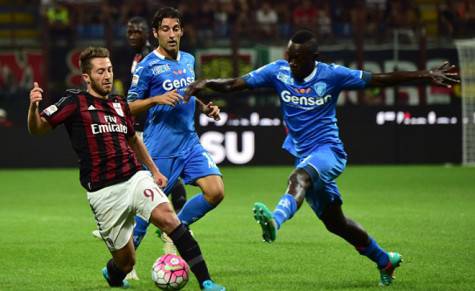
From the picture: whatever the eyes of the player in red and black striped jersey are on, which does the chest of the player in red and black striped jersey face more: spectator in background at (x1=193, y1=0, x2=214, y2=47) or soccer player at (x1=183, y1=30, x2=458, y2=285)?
the soccer player

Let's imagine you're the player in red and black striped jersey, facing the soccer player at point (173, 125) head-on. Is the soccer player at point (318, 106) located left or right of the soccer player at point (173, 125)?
right

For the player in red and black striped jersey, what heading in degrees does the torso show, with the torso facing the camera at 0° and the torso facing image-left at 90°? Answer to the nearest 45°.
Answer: approximately 315°

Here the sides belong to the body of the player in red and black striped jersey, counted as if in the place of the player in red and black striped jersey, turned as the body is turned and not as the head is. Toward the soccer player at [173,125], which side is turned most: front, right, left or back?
left

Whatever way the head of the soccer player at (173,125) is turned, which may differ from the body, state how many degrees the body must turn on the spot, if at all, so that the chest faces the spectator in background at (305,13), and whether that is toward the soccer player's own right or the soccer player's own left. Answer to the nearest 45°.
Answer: approximately 135° to the soccer player's own left

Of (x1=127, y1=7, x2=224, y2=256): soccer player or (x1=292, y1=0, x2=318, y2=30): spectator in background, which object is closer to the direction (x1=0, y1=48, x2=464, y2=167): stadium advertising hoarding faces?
the soccer player

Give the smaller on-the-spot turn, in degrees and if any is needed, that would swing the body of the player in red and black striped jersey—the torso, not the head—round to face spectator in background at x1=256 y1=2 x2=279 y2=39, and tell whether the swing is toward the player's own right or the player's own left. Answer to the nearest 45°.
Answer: approximately 135° to the player's own left

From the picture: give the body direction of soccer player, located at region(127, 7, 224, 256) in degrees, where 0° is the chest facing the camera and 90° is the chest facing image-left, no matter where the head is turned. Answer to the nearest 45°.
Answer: approximately 315°
